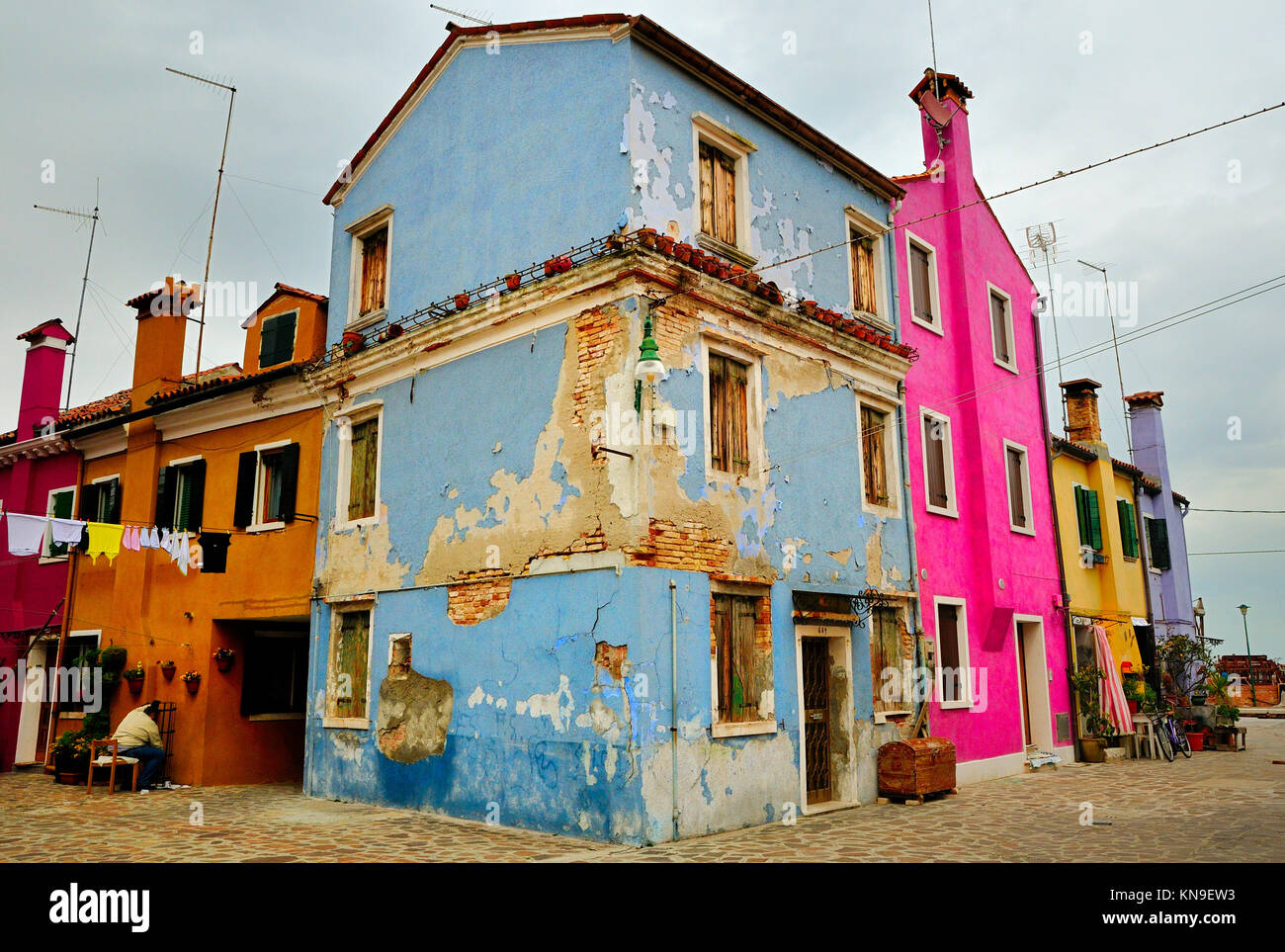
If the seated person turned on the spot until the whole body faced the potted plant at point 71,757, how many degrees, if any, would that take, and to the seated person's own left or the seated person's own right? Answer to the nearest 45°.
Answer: approximately 135° to the seated person's own left

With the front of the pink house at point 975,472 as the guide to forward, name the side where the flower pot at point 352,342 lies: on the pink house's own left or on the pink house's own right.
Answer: on the pink house's own right

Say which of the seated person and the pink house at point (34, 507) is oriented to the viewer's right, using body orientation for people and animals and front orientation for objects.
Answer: the seated person

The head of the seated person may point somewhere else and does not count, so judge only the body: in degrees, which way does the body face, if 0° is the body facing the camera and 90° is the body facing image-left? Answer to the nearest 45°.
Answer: approximately 270°

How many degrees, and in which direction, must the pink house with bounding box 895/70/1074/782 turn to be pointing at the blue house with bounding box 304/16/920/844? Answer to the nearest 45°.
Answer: approximately 90° to its right

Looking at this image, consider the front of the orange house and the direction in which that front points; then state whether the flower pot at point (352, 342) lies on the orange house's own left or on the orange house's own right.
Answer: on the orange house's own left
